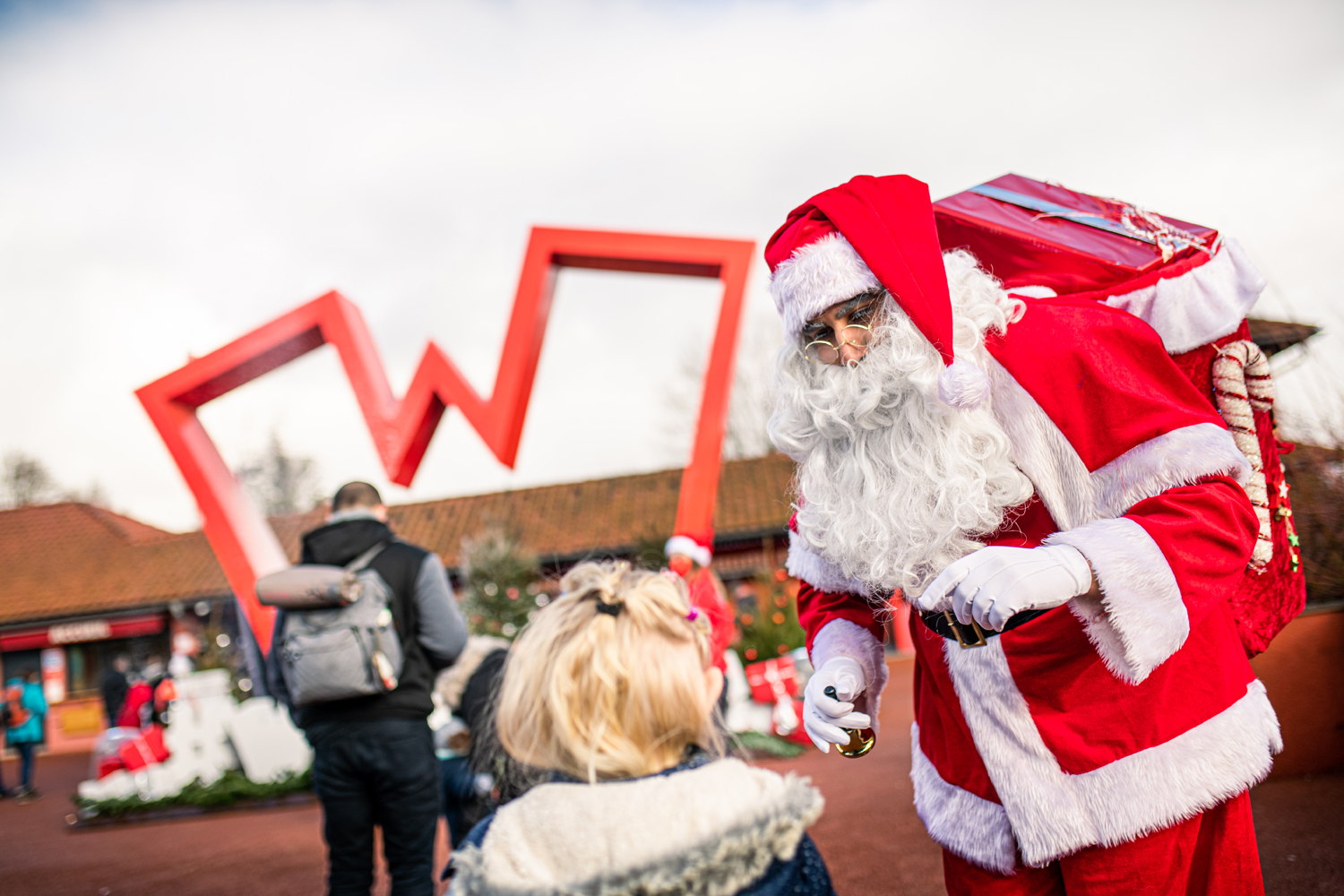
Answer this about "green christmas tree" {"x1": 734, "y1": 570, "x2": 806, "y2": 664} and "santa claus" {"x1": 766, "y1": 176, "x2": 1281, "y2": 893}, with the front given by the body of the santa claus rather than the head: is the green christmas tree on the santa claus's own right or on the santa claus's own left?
on the santa claus's own right

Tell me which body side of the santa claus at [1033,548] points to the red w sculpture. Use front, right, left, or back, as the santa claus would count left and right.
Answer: right

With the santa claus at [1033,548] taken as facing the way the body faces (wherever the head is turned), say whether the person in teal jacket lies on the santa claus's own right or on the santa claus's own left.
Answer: on the santa claus's own right

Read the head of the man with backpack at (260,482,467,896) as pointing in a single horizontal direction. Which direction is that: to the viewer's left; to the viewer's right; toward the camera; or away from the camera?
away from the camera
